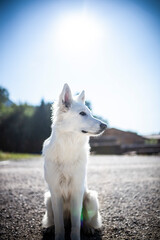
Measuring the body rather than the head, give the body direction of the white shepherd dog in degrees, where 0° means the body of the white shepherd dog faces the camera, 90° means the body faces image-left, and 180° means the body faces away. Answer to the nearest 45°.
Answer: approximately 0°
